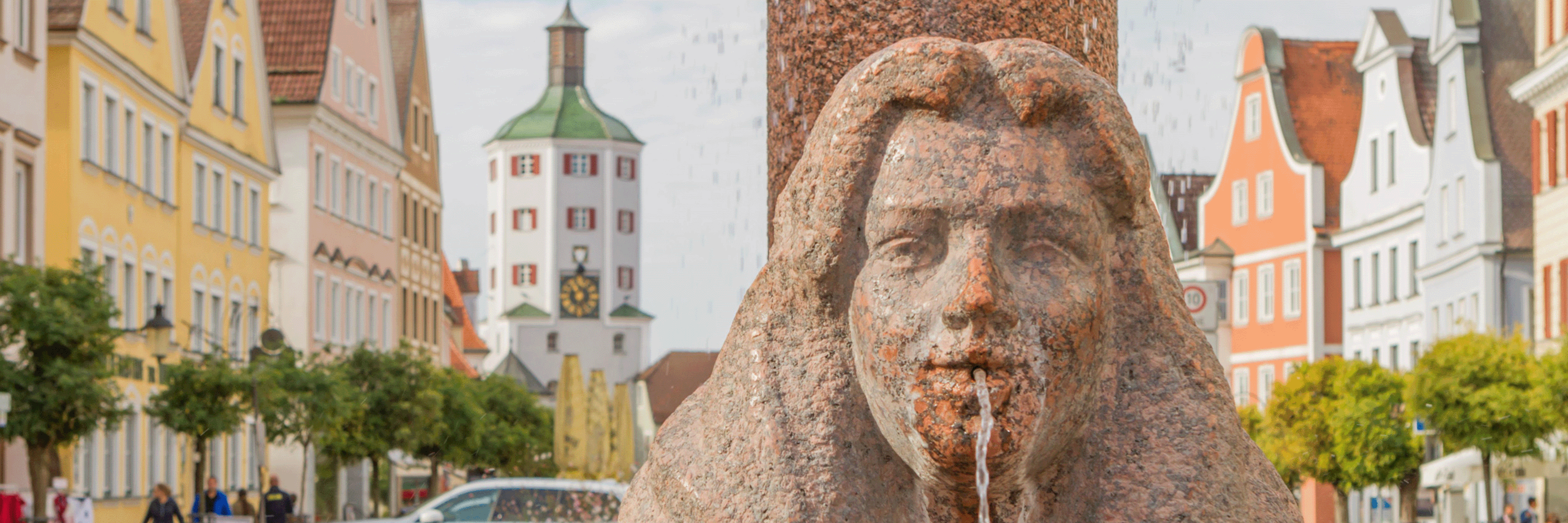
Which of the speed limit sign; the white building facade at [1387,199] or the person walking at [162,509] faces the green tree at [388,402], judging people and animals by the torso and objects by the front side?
the white building facade

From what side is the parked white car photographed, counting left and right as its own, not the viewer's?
left

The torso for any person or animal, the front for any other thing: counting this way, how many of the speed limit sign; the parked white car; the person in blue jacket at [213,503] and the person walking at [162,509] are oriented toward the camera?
3

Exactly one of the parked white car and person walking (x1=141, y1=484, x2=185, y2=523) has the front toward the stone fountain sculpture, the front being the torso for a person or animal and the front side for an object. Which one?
the person walking

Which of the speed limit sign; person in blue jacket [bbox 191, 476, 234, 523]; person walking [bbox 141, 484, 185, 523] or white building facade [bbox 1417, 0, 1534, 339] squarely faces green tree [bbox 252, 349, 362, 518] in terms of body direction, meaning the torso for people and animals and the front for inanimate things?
the white building facade

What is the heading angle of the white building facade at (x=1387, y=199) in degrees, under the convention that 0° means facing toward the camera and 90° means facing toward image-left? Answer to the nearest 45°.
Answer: approximately 45°

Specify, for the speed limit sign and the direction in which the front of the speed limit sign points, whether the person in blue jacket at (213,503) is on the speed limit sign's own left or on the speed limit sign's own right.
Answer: on the speed limit sign's own right

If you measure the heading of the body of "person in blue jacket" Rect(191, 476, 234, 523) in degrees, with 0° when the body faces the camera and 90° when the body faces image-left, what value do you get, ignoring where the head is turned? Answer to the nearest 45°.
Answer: approximately 0°
